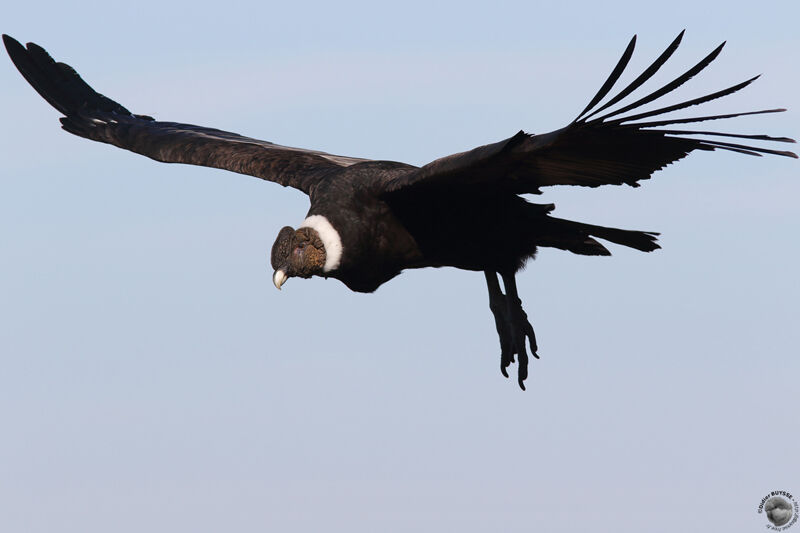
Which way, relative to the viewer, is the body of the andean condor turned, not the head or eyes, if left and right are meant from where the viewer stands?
facing the viewer and to the left of the viewer
